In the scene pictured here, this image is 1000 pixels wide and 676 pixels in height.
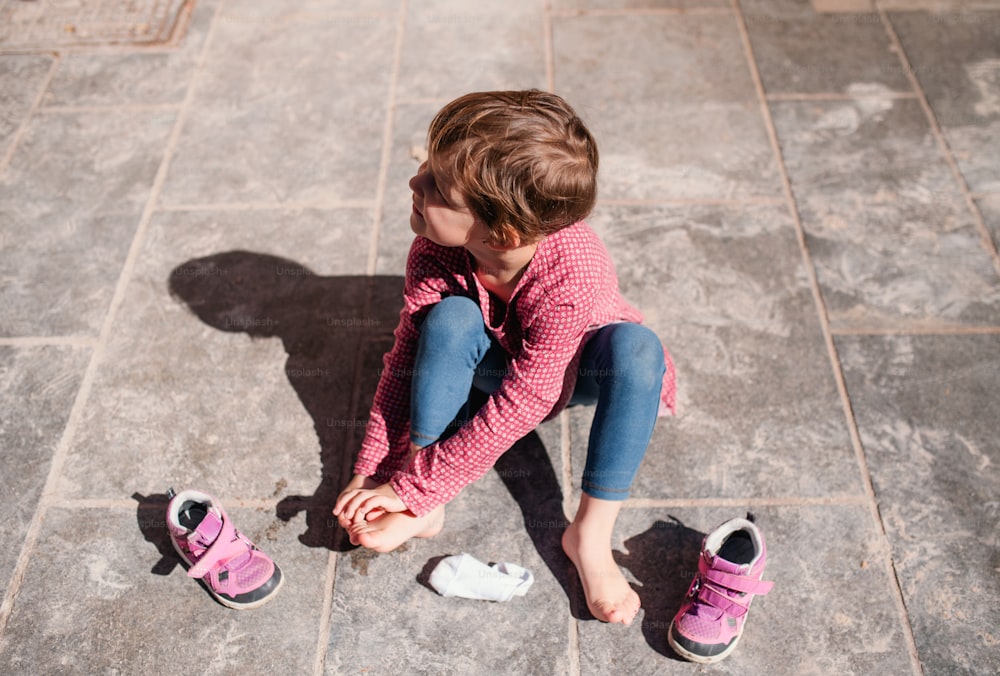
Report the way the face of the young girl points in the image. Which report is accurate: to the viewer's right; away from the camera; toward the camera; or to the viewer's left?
to the viewer's left

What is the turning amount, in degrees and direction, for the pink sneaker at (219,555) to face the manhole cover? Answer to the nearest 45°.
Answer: approximately 135° to its left

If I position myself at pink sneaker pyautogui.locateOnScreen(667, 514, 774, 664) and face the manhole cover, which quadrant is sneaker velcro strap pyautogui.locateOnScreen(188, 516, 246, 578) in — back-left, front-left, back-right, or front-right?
front-left

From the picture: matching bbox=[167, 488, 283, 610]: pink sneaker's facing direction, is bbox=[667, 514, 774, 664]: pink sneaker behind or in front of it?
in front

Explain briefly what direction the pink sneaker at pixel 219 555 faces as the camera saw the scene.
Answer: facing the viewer and to the right of the viewer
